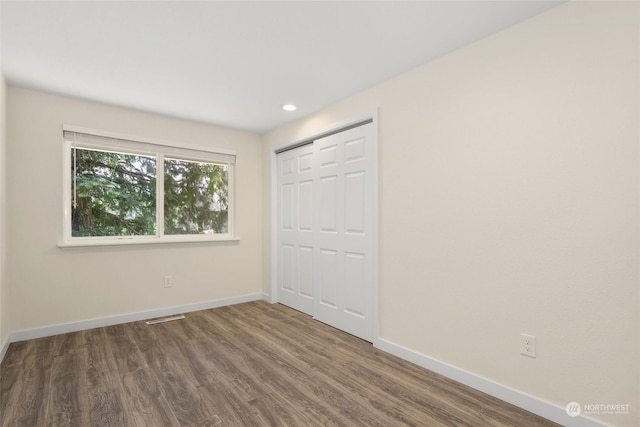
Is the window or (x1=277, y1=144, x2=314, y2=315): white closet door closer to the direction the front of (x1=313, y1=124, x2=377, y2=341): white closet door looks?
the window

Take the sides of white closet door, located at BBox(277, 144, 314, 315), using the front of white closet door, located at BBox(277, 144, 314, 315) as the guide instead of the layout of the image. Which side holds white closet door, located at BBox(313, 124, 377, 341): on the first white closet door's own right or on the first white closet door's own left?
on the first white closet door's own left

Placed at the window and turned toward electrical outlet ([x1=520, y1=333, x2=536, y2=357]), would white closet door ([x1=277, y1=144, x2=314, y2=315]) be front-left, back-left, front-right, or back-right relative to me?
front-left

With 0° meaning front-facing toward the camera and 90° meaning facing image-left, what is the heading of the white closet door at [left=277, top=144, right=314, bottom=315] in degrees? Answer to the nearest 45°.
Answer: approximately 45°

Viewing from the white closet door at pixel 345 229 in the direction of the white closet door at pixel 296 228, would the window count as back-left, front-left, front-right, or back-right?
front-left

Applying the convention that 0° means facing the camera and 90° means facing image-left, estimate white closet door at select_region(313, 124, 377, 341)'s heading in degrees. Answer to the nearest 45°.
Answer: approximately 45°

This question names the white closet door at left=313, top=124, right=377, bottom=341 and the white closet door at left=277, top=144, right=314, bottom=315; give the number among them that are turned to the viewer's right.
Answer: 0

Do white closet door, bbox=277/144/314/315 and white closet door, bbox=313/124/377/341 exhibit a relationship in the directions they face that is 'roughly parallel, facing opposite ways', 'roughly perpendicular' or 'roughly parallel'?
roughly parallel

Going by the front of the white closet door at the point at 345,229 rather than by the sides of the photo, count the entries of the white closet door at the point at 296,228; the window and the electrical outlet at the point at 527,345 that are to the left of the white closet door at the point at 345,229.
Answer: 1

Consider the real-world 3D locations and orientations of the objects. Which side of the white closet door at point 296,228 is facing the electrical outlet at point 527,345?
left

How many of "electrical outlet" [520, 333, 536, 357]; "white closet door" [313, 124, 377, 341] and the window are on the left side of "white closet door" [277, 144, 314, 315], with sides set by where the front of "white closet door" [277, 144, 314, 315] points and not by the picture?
2

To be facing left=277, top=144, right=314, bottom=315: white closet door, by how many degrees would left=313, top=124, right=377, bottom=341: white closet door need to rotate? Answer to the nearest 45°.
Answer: approximately 90° to its right

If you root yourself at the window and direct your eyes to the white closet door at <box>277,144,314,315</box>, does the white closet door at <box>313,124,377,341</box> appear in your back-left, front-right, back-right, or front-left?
front-right

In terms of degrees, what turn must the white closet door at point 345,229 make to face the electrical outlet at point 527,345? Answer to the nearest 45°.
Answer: approximately 90° to its left
